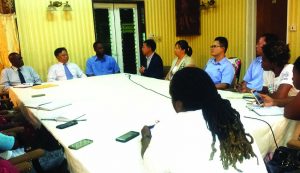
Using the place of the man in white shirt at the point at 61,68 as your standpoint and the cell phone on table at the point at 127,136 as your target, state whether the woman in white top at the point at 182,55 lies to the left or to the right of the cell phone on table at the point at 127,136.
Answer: left

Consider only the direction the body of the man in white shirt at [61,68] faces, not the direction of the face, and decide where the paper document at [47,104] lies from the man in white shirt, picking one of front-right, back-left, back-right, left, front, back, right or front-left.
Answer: front-right

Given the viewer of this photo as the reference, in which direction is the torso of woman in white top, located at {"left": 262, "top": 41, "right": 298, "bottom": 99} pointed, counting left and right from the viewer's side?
facing to the left of the viewer

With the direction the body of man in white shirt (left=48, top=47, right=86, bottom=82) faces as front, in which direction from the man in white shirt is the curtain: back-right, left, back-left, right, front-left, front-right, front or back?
back-right

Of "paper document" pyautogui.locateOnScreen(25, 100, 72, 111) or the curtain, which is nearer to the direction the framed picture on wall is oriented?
the paper document

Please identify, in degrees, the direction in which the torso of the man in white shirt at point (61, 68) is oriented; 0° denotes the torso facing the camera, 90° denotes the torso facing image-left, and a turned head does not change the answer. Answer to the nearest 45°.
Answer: approximately 315°

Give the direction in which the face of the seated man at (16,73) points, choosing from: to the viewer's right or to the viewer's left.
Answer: to the viewer's right

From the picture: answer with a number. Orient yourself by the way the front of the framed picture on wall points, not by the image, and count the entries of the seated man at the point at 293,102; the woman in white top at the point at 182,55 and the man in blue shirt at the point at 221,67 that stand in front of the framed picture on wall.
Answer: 3
